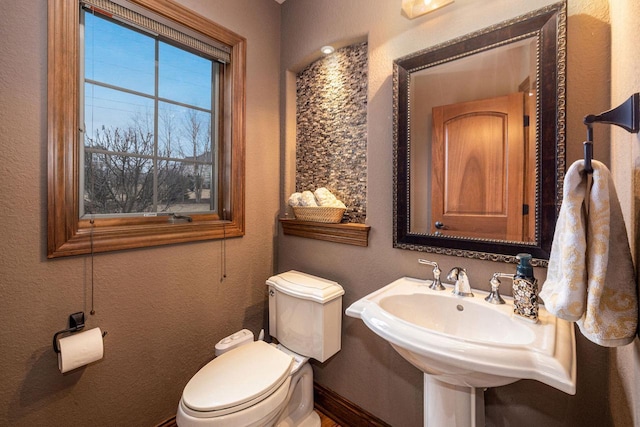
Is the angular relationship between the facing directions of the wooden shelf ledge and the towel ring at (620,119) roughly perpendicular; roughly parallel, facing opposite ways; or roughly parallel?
roughly perpendicular

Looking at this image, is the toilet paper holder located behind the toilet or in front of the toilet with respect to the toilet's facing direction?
in front

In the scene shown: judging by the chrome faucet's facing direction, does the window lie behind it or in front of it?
in front

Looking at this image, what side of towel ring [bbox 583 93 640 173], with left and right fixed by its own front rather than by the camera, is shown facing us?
left

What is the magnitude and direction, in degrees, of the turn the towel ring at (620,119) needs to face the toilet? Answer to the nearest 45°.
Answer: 0° — it already faces it

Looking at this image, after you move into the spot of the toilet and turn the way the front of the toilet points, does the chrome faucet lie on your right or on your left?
on your left

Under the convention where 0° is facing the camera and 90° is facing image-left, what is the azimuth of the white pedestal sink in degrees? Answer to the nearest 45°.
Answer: approximately 45°

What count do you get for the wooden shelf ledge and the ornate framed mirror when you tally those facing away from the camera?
0

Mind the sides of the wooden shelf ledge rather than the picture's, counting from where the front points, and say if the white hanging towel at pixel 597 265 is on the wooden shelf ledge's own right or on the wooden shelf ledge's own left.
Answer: on the wooden shelf ledge's own left

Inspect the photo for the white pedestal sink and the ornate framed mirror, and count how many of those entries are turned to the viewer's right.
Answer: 0
